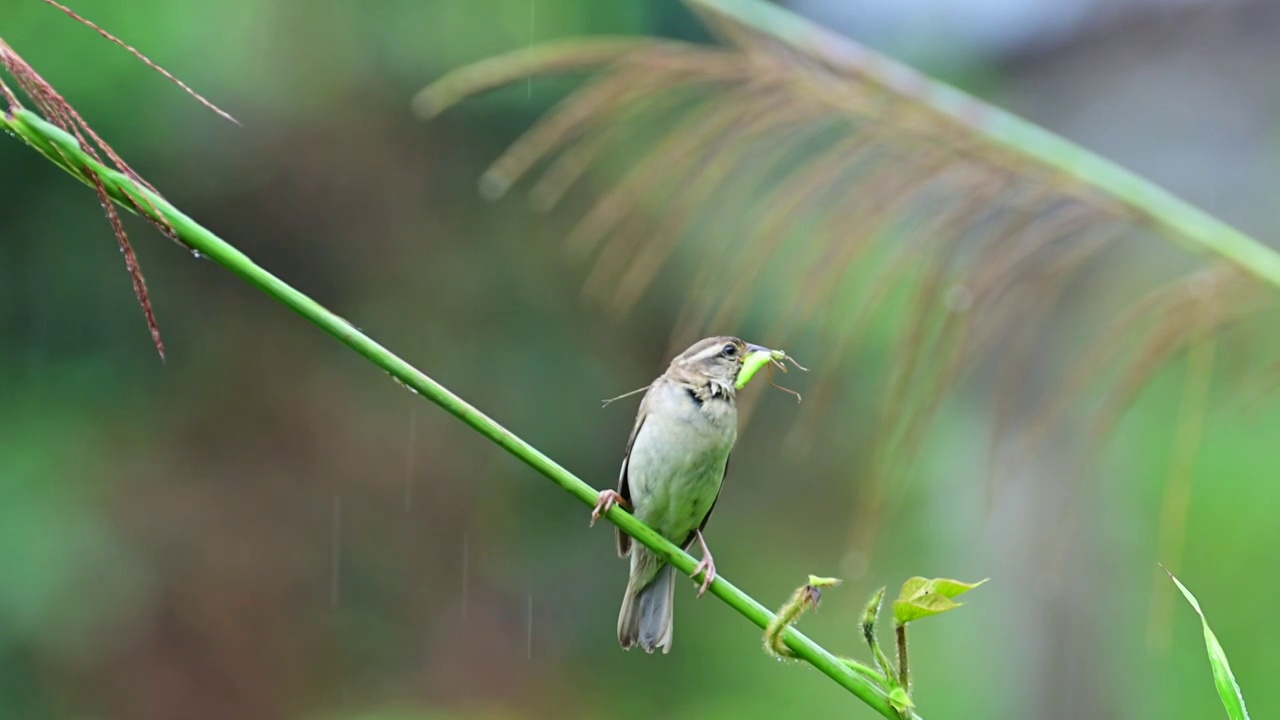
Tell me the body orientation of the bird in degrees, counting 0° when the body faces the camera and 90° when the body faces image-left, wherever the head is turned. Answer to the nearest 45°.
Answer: approximately 315°

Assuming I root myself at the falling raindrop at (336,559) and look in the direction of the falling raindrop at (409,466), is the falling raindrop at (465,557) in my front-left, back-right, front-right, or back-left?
front-right

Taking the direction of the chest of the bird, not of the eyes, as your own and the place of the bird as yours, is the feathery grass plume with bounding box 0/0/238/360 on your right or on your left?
on your right
